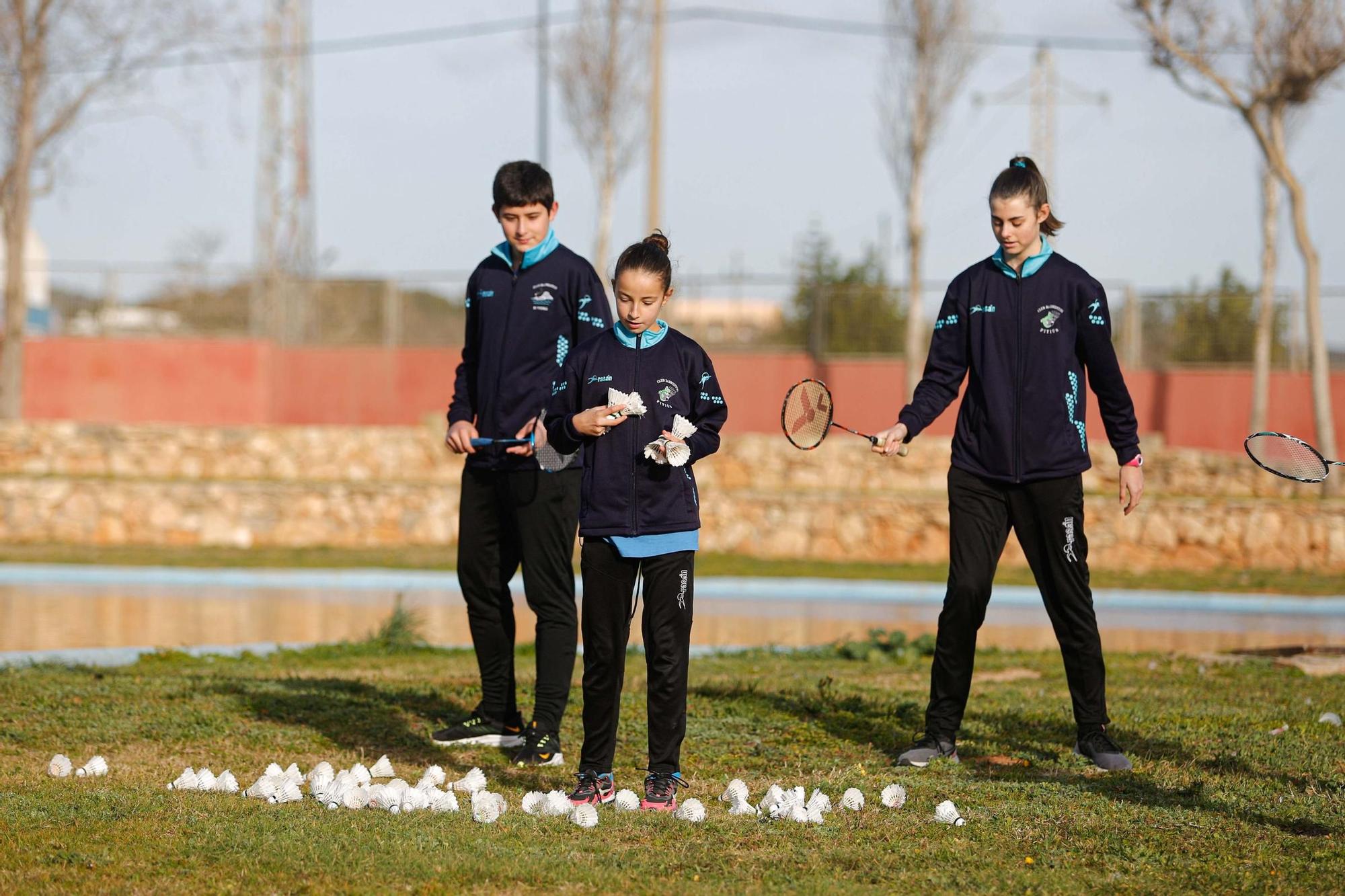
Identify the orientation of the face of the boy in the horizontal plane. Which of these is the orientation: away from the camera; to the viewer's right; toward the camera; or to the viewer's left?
toward the camera

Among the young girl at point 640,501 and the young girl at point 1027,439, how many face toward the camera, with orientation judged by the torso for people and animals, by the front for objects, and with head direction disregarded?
2

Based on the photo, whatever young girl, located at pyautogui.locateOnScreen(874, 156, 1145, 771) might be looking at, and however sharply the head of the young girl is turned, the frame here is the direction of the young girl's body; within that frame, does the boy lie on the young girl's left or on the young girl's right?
on the young girl's right

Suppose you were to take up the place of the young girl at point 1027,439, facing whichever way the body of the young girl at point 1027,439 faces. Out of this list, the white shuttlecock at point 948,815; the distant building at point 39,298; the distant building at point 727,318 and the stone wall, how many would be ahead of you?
1

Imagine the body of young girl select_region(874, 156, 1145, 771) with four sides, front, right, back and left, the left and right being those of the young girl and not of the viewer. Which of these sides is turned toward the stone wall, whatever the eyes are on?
back

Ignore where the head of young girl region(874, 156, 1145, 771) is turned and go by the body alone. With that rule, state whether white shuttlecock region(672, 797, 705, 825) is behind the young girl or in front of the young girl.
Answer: in front

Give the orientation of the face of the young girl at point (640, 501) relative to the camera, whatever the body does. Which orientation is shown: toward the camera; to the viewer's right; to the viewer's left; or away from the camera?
toward the camera

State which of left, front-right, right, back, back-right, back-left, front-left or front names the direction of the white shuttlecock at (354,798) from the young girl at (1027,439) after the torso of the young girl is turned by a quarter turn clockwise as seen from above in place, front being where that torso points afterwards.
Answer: front-left

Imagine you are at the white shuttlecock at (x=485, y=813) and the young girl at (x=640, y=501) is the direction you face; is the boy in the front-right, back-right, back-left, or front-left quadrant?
front-left

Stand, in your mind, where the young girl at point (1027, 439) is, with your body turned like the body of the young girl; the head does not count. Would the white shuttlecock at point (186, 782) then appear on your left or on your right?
on your right

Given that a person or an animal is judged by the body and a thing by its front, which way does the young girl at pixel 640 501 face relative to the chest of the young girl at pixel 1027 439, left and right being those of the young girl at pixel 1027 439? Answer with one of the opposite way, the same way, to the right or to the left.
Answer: the same way

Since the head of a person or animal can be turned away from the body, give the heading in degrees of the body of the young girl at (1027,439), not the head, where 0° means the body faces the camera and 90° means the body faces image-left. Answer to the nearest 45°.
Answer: approximately 0°

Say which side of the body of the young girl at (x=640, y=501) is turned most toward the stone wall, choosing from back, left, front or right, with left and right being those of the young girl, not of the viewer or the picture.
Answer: back

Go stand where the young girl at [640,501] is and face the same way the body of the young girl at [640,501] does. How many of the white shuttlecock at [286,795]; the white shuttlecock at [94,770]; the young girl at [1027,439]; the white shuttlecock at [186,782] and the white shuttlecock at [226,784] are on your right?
4

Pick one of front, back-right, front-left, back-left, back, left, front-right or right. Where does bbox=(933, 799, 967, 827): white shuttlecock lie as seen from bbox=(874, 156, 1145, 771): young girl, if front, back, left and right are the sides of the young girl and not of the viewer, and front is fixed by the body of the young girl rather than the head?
front
